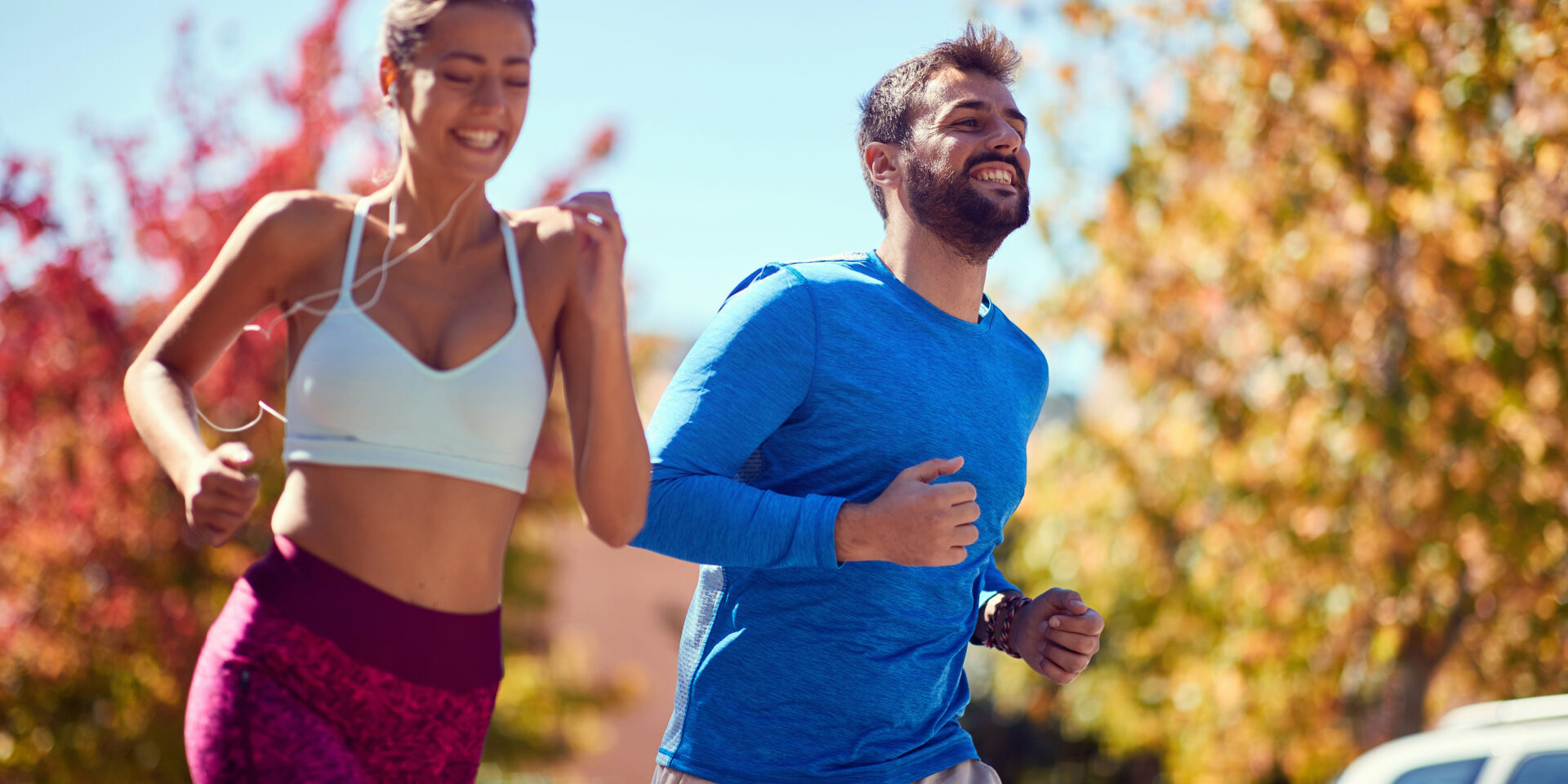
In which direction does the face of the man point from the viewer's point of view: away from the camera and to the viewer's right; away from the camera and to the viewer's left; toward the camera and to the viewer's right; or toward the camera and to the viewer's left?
toward the camera and to the viewer's right

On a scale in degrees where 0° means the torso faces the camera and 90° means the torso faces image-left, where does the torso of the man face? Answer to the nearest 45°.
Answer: approximately 315°

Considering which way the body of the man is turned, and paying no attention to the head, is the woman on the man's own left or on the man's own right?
on the man's own right

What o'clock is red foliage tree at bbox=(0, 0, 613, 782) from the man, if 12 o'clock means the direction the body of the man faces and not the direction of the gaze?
The red foliage tree is roughly at 6 o'clock from the man.

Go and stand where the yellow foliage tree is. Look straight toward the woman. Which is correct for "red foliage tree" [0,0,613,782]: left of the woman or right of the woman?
right

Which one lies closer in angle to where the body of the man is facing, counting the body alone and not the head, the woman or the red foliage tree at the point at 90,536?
the woman

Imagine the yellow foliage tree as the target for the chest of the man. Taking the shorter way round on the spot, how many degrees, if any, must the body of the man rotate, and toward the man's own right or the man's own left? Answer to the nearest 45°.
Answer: approximately 90° to the man's own left

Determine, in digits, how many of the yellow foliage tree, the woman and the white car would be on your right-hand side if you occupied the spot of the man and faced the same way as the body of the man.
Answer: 1
